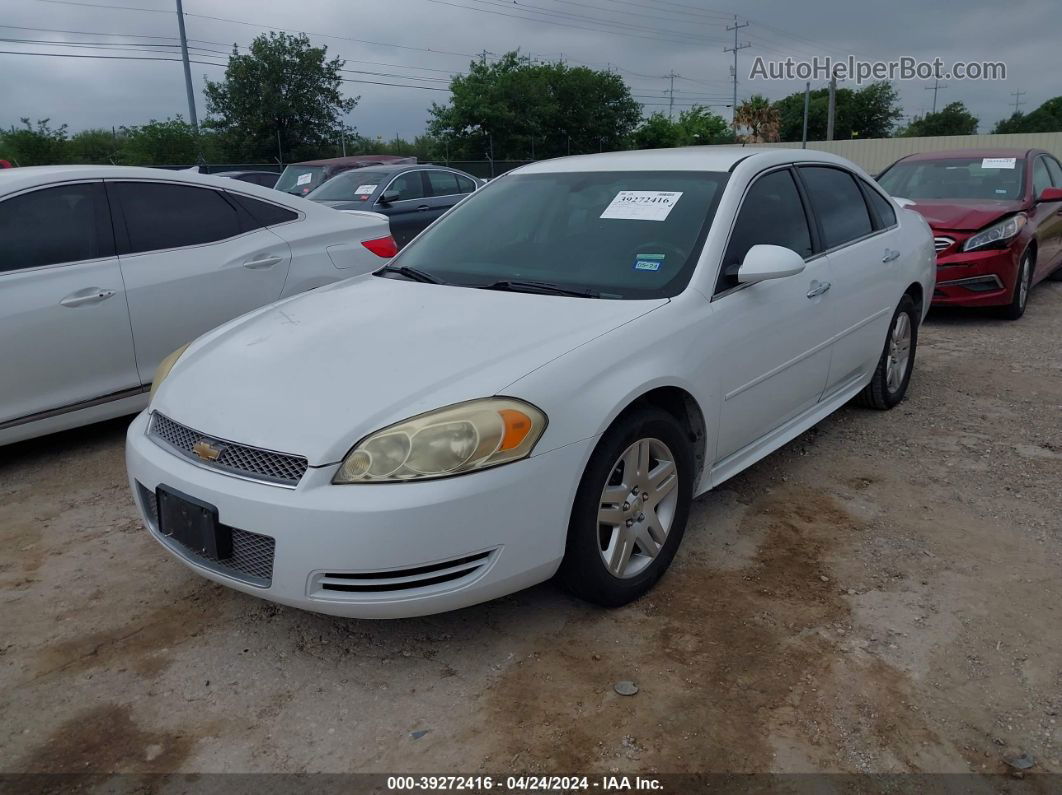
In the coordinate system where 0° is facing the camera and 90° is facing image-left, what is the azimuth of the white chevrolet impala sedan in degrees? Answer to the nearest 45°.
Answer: approximately 45°

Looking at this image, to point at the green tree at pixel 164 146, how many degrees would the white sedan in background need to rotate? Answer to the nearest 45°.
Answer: approximately 135° to its right

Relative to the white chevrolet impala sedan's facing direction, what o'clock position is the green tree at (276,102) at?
The green tree is roughly at 4 o'clock from the white chevrolet impala sedan.

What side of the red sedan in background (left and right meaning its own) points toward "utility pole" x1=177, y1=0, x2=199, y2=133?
right

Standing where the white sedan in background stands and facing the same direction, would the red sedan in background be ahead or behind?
behind

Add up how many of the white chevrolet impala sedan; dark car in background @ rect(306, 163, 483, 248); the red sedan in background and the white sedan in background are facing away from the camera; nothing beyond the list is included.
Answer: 0

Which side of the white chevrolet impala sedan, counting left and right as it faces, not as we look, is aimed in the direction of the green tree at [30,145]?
right

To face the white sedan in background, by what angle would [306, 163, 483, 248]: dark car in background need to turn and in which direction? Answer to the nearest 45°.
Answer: approximately 45° to its left

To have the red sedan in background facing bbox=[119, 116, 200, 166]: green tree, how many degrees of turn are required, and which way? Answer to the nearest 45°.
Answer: approximately 90° to its right

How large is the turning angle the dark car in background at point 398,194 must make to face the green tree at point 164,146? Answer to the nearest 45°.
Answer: approximately 135° to its right

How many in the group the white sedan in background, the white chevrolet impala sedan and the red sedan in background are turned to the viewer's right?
0

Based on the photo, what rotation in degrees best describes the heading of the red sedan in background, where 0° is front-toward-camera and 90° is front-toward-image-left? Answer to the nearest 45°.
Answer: approximately 45°

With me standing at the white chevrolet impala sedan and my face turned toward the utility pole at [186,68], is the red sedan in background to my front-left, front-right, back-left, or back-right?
front-right

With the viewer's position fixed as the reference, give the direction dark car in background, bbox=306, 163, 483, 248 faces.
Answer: facing the viewer and to the left of the viewer

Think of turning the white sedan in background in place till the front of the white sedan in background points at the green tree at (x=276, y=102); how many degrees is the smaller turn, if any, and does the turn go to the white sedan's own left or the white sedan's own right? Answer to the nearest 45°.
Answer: approximately 135° to the white sedan's own right
